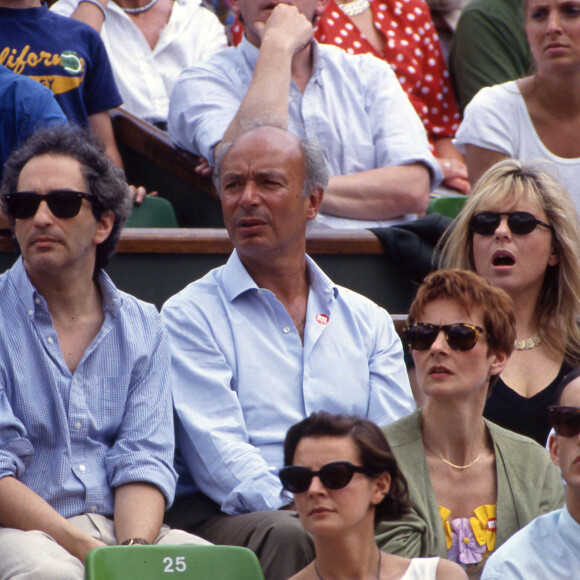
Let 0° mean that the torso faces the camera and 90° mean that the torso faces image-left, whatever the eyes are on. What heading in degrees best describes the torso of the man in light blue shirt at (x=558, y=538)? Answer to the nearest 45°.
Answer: approximately 0°

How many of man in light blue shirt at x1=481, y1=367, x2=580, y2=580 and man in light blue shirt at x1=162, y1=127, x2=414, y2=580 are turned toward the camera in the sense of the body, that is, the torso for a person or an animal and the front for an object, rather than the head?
2

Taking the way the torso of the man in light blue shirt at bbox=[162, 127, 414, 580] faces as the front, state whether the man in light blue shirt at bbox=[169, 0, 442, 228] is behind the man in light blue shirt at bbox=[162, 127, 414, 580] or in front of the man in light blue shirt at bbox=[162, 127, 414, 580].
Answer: behind

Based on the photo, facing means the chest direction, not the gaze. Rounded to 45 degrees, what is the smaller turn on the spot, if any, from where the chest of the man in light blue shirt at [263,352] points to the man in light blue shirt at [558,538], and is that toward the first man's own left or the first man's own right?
approximately 45° to the first man's own left

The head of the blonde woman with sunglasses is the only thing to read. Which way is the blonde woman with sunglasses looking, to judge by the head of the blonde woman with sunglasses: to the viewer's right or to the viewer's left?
to the viewer's left

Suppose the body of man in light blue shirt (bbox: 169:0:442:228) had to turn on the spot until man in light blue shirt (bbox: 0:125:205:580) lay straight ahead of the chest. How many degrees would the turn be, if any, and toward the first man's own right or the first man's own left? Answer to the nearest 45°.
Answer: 0° — they already face them

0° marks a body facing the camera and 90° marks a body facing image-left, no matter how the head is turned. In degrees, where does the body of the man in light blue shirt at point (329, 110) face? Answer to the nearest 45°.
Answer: approximately 0°

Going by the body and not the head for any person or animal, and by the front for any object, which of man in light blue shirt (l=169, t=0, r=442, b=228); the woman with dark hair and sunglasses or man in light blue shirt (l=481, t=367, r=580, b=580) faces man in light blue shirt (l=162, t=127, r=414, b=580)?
man in light blue shirt (l=169, t=0, r=442, b=228)

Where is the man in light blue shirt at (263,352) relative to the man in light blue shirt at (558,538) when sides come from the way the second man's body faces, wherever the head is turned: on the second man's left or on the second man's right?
on the second man's right

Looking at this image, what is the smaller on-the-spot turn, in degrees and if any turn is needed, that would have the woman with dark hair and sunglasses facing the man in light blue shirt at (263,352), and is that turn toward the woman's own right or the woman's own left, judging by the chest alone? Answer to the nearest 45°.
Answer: approximately 135° to the woman's own right
